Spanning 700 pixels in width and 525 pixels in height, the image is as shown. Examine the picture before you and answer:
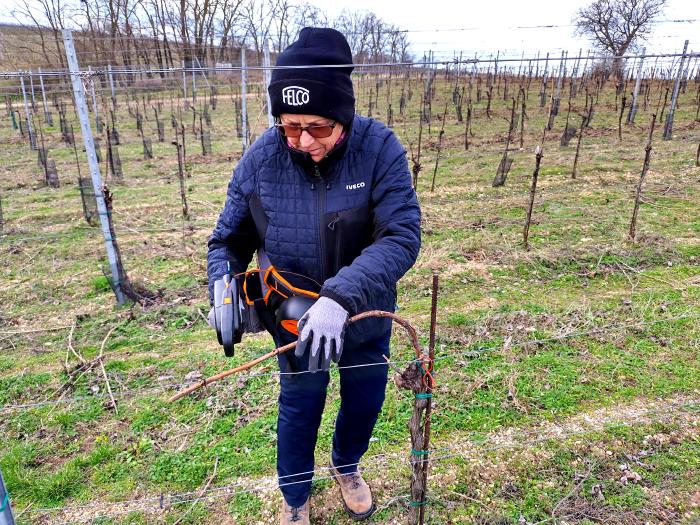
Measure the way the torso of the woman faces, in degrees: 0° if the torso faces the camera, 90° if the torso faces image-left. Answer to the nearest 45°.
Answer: approximately 0°
